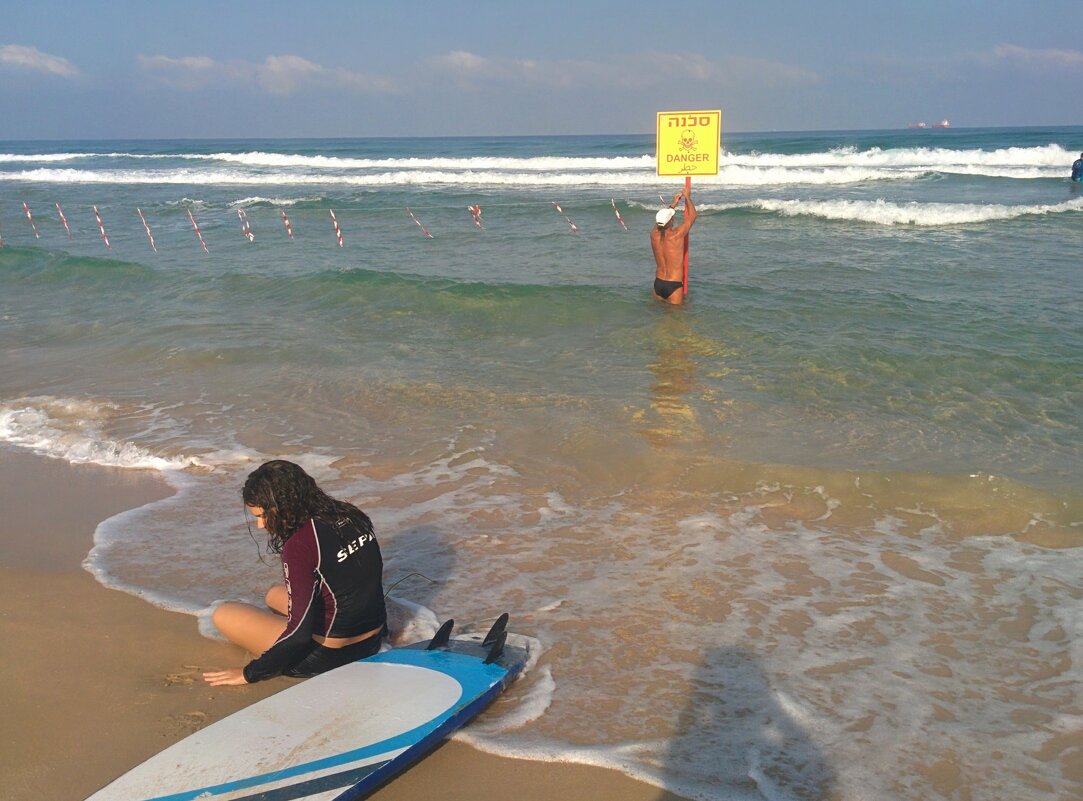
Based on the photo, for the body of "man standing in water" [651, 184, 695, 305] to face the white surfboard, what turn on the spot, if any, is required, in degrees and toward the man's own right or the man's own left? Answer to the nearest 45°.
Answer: approximately 135° to the man's own right

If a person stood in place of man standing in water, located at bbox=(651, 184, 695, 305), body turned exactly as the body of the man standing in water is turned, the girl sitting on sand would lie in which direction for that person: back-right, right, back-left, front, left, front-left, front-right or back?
back-right

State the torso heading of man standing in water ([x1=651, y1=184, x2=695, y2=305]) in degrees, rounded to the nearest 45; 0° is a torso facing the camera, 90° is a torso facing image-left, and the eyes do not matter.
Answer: approximately 225°
